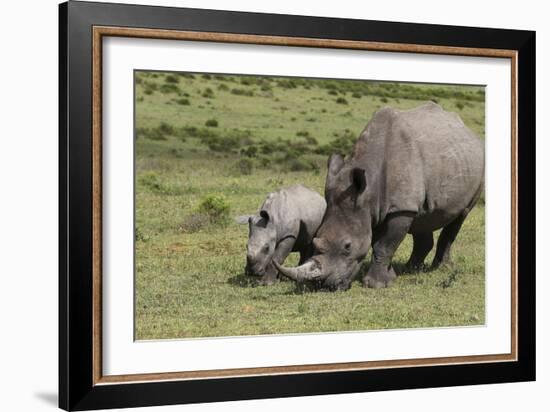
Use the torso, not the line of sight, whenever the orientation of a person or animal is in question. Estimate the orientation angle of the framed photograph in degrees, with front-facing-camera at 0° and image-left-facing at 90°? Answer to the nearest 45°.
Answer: approximately 315°
